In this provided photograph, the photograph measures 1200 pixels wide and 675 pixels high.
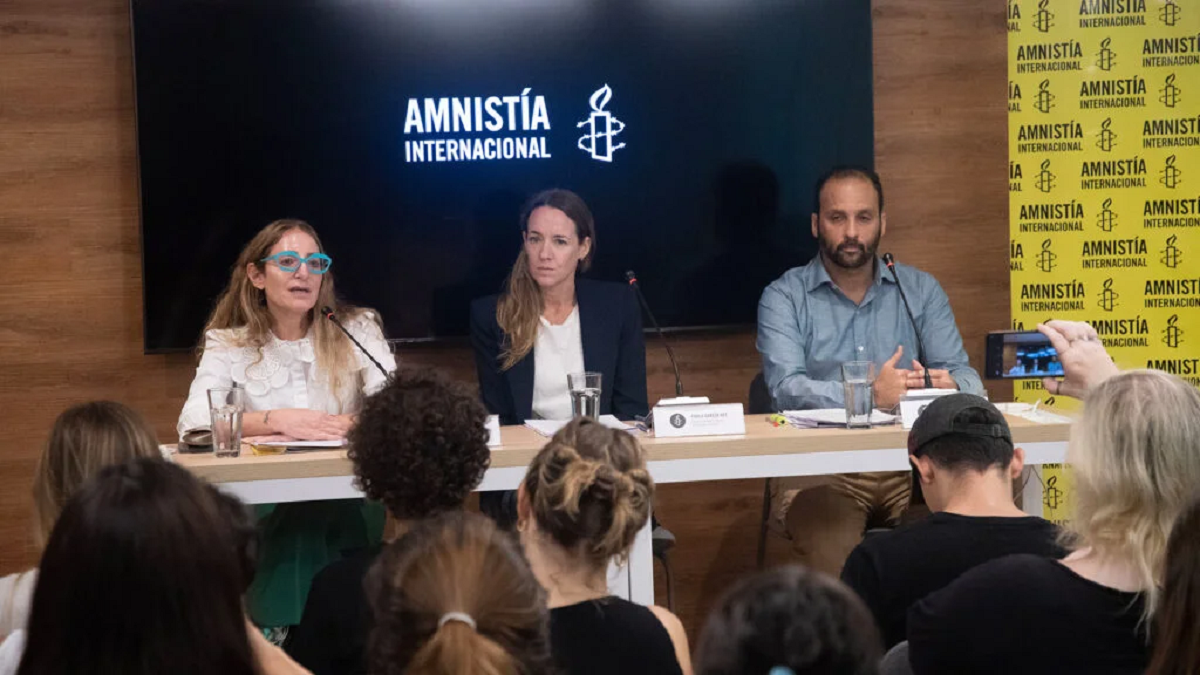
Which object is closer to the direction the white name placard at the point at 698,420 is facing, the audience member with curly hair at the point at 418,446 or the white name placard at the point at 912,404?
the audience member with curly hair

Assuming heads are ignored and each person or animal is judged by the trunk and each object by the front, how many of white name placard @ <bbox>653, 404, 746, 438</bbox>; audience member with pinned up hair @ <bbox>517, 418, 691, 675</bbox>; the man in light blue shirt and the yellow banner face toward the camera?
3

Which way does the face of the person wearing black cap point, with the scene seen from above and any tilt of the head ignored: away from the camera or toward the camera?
away from the camera

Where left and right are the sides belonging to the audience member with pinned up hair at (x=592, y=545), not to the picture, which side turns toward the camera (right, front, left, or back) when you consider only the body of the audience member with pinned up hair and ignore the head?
back

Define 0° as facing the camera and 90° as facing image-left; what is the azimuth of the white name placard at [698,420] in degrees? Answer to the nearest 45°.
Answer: approximately 0°

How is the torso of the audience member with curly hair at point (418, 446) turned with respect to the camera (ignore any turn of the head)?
away from the camera

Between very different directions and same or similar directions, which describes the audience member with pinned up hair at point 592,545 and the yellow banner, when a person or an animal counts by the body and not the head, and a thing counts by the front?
very different directions

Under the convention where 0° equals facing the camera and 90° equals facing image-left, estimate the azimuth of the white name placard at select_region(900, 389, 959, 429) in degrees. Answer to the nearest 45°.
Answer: approximately 0°

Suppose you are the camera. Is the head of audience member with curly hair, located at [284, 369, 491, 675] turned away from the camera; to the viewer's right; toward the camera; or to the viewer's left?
away from the camera

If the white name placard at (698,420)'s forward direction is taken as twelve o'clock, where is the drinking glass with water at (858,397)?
The drinking glass with water is roughly at 9 o'clock from the white name placard.
